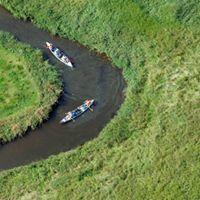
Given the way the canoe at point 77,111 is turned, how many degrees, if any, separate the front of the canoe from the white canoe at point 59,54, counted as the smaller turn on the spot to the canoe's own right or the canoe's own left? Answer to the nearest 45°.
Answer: approximately 90° to the canoe's own right

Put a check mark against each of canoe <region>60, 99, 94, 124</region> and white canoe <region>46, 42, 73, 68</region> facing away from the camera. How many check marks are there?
0

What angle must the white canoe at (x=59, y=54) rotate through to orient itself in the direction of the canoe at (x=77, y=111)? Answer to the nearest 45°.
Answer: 0° — it already faces it

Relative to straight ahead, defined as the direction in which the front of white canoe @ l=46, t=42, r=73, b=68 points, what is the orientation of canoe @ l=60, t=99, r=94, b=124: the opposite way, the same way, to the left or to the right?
to the right

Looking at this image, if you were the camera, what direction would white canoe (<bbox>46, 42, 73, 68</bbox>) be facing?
facing the viewer and to the right of the viewer

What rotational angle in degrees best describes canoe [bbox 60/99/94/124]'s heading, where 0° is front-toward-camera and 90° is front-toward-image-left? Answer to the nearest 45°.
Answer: approximately 45°
